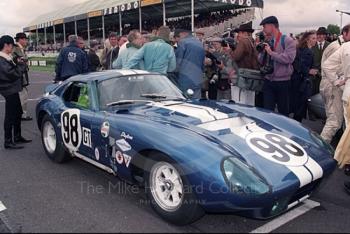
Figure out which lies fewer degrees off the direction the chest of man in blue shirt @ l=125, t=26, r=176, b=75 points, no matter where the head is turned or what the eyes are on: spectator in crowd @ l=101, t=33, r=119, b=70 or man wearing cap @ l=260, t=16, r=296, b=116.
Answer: the spectator in crowd

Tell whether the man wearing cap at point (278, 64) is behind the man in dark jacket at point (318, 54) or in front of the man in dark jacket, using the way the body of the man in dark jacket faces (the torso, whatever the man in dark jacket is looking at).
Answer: in front

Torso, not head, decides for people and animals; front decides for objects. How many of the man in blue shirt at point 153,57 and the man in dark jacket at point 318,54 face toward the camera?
1

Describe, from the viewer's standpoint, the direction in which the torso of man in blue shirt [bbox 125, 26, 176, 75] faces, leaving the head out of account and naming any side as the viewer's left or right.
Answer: facing away from the viewer

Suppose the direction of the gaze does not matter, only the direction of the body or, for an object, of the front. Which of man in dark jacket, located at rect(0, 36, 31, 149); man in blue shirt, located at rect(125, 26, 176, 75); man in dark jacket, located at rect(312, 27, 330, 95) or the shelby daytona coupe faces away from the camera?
the man in blue shirt

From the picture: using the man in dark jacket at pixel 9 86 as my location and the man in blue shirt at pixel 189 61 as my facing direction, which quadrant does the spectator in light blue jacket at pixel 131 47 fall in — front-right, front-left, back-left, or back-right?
front-left

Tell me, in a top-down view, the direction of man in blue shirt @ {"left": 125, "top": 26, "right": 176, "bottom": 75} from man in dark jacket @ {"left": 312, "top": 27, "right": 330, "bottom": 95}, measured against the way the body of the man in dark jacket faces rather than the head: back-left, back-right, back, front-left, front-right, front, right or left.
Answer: front-right

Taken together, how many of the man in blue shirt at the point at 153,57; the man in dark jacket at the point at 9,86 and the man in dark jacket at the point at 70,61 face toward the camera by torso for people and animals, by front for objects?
0

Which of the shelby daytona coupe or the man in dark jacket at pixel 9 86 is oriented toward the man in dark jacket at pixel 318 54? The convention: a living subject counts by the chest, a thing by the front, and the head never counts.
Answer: the man in dark jacket at pixel 9 86

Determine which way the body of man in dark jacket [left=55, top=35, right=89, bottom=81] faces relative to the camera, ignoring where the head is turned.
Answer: away from the camera

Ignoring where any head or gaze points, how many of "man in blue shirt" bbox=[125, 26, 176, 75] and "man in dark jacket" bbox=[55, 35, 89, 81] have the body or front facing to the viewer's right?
0

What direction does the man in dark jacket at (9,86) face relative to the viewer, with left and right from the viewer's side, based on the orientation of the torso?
facing to the right of the viewer

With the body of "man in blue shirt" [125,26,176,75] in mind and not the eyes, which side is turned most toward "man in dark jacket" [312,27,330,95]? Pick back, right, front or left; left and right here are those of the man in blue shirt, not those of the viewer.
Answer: right

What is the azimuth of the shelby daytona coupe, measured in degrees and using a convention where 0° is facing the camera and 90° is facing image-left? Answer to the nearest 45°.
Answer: approximately 315°
